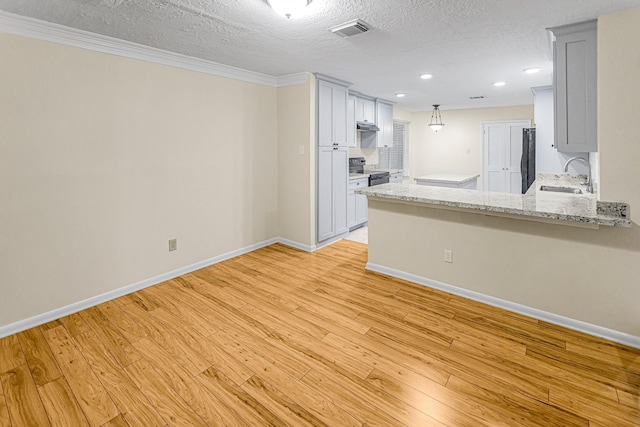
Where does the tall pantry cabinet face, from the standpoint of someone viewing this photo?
facing the viewer and to the right of the viewer

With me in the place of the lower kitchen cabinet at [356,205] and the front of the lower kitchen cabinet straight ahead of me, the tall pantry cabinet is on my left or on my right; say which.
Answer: on my right

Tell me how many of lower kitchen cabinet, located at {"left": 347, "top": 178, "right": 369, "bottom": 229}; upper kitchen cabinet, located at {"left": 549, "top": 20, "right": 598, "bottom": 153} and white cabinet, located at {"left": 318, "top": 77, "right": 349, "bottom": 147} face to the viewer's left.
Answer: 1

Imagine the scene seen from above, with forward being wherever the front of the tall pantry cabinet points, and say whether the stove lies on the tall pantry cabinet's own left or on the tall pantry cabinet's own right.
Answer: on the tall pantry cabinet's own left

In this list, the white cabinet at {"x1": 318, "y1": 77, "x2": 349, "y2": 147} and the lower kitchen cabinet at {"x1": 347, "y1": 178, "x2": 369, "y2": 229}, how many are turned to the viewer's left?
0

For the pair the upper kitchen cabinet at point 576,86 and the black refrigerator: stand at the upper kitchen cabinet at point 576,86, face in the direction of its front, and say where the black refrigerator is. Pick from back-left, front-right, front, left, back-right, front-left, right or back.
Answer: right

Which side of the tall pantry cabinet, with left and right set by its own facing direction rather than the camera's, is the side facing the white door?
left

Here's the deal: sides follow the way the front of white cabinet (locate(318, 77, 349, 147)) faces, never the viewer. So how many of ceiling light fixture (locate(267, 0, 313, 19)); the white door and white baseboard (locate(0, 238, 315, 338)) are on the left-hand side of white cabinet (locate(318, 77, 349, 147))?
1

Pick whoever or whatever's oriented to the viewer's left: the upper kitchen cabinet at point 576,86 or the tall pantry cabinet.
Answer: the upper kitchen cabinet

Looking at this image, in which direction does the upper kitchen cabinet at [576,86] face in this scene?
to the viewer's left

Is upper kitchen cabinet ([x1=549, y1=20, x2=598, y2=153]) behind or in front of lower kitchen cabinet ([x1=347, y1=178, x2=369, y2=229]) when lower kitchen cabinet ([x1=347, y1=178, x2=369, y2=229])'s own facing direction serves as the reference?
in front

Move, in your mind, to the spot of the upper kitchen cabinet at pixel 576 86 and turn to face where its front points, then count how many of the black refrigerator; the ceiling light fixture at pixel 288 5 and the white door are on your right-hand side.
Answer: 2

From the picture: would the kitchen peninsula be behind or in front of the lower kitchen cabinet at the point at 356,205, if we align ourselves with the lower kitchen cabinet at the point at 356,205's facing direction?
in front

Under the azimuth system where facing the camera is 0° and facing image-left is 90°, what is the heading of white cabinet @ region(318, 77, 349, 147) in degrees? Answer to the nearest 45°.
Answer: approximately 315°

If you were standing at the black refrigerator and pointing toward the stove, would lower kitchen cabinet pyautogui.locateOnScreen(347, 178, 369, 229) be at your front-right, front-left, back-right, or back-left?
front-left
